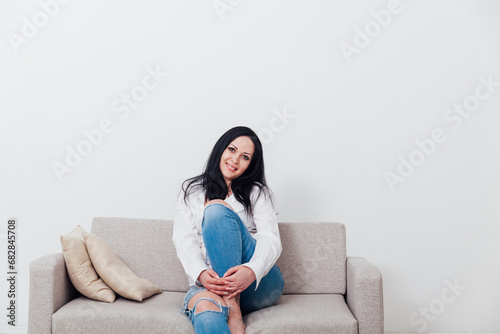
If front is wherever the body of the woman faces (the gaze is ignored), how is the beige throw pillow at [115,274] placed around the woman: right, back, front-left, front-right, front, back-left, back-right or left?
right

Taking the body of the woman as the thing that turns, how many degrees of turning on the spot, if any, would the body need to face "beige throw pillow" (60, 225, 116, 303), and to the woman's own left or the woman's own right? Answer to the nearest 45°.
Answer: approximately 90° to the woman's own right

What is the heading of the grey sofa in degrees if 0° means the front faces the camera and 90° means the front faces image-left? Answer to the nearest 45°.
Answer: approximately 0°
